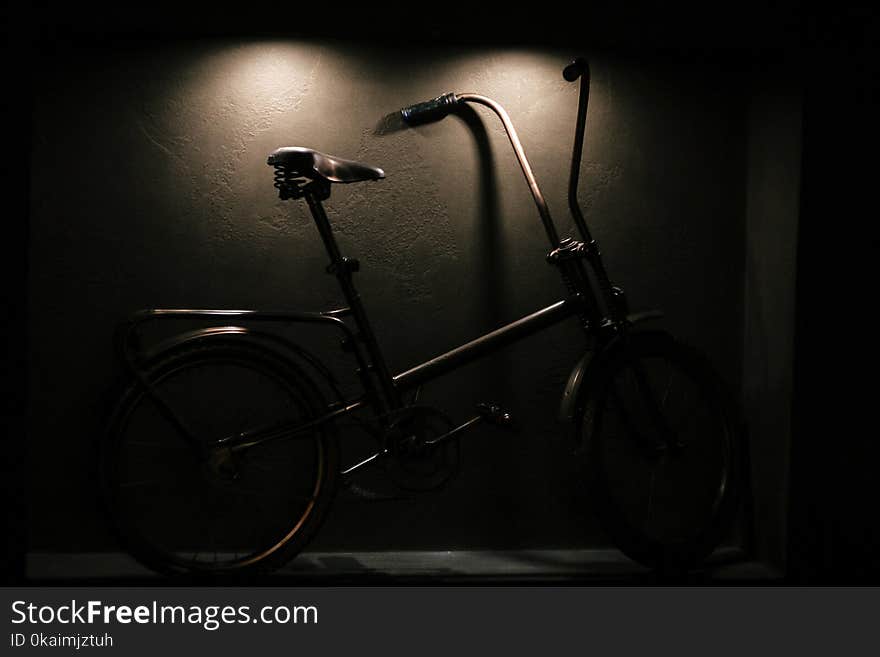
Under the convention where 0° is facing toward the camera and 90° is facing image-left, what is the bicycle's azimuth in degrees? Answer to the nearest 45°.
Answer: approximately 270°
